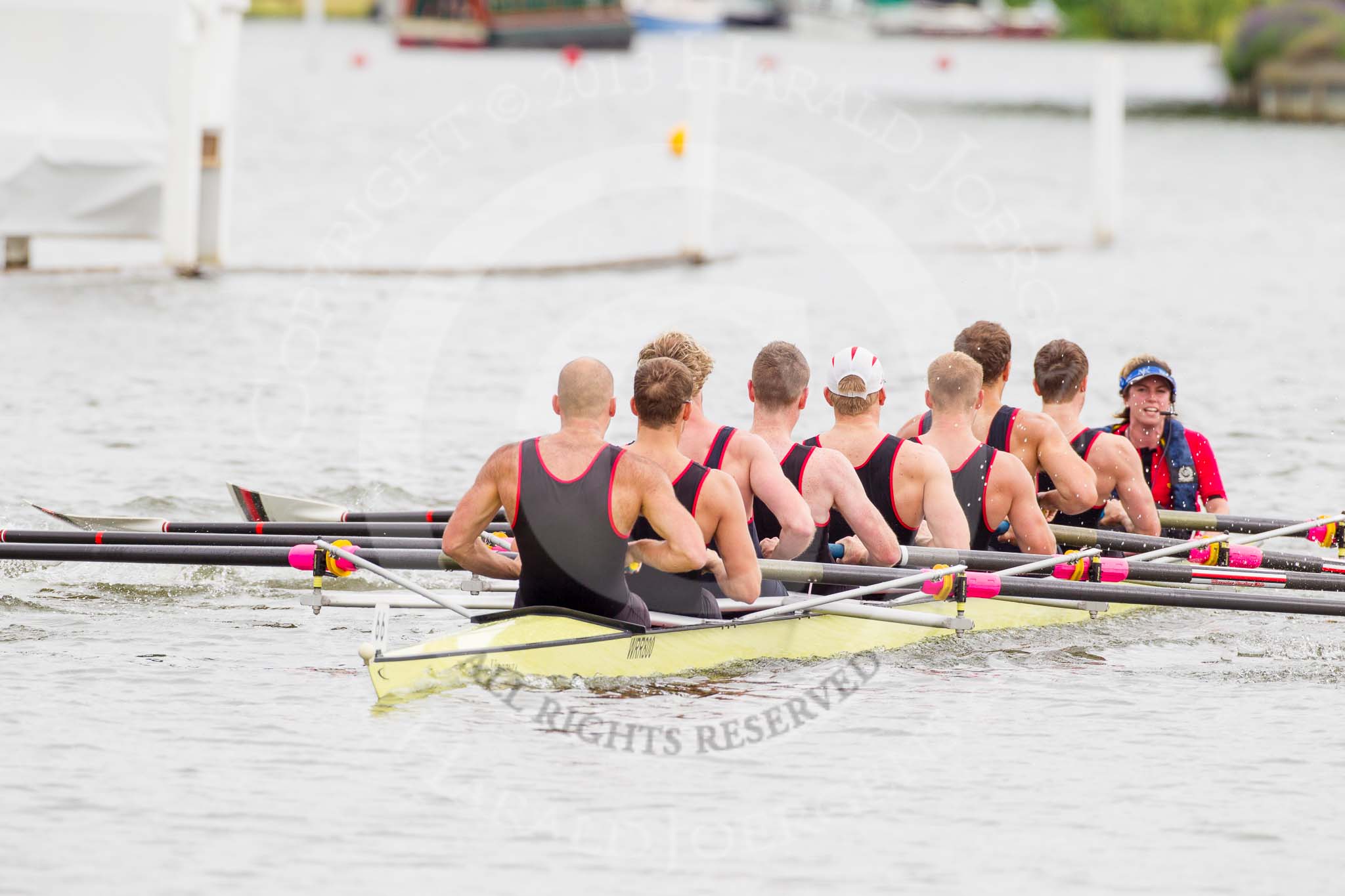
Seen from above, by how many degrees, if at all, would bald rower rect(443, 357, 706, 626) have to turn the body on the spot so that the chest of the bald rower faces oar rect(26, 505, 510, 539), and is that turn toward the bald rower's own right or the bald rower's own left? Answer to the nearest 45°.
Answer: approximately 45° to the bald rower's own left

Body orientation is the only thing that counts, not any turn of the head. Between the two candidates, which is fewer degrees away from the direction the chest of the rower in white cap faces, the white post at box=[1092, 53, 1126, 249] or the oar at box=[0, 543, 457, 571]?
the white post

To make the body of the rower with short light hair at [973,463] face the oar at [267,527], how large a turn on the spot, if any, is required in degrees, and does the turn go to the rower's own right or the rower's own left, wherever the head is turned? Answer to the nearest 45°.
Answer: approximately 90° to the rower's own left

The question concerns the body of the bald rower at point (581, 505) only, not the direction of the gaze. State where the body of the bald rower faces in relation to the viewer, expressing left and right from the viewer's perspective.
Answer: facing away from the viewer

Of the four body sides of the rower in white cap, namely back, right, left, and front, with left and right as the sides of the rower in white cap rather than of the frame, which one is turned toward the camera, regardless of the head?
back

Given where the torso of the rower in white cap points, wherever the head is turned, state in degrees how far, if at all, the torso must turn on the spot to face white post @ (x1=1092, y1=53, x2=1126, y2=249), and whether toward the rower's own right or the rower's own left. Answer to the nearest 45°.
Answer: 0° — they already face it

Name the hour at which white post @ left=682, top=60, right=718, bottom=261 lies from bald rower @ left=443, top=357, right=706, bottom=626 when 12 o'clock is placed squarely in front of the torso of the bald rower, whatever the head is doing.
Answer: The white post is roughly at 12 o'clock from the bald rower.

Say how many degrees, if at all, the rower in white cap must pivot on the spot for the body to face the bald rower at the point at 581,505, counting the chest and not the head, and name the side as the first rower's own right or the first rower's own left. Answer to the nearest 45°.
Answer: approximately 135° to the first rower's own left

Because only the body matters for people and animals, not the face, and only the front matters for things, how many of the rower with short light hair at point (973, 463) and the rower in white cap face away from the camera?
2

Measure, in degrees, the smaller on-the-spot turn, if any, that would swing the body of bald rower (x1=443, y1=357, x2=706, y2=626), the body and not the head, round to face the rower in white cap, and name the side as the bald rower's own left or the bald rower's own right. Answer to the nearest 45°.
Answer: approximately 45° to the bald rower's own right

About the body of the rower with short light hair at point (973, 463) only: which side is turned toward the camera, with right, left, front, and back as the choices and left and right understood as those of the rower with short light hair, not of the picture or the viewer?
back

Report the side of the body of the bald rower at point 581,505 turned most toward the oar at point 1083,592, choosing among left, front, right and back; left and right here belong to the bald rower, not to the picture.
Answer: right

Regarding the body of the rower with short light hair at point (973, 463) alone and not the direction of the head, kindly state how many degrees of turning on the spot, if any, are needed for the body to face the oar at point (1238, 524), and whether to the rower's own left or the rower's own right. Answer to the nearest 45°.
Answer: approximately 45° to the rower's own right
